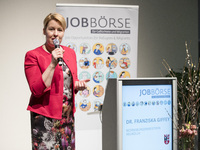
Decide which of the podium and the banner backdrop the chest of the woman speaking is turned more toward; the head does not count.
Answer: the podium

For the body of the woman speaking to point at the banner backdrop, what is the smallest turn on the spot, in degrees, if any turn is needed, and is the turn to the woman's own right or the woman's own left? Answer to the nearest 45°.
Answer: approximately 135° to the woman's own left

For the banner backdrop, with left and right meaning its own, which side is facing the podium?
front

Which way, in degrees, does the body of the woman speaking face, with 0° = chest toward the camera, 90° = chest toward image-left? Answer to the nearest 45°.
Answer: approximately 315°

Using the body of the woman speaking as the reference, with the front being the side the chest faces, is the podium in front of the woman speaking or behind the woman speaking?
in front

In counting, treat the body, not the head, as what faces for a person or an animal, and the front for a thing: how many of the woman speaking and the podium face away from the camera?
0

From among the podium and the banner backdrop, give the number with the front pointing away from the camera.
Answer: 0

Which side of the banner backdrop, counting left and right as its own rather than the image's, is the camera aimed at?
front

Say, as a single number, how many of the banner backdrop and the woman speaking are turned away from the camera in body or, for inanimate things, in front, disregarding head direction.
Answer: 0

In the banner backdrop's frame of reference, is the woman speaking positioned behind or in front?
in front
